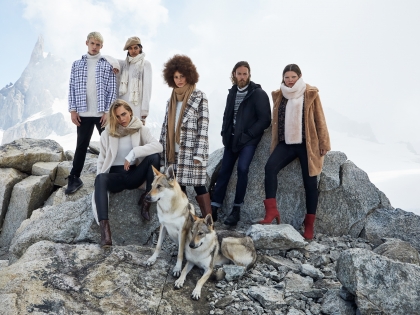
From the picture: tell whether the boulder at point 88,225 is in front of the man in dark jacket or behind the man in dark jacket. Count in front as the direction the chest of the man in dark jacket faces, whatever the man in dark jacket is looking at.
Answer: in front

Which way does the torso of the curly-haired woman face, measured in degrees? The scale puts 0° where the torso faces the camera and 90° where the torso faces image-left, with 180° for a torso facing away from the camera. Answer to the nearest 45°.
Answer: approximately 45°

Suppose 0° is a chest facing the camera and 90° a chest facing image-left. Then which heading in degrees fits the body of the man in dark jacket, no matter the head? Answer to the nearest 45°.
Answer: approximately 45°

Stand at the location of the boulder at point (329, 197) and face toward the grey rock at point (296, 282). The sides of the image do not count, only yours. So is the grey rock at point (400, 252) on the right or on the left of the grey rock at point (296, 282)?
left

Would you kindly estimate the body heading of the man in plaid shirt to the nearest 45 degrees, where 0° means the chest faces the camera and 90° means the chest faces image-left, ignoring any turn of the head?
approximately 0°

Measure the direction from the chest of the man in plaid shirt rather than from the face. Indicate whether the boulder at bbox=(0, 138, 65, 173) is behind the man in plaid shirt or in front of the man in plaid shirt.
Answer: behind

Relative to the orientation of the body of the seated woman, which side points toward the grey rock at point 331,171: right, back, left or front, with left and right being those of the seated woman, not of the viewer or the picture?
left

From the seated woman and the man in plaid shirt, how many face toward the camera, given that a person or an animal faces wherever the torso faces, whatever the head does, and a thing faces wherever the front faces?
2

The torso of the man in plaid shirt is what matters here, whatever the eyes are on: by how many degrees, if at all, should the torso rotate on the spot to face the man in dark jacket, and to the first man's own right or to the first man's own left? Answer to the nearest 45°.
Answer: approximately 45° to the first man's own left

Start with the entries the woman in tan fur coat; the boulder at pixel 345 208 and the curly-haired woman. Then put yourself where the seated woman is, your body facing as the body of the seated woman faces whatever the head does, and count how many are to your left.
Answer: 3

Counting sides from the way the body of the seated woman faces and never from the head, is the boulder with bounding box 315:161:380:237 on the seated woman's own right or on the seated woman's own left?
on the seated woman's own left
